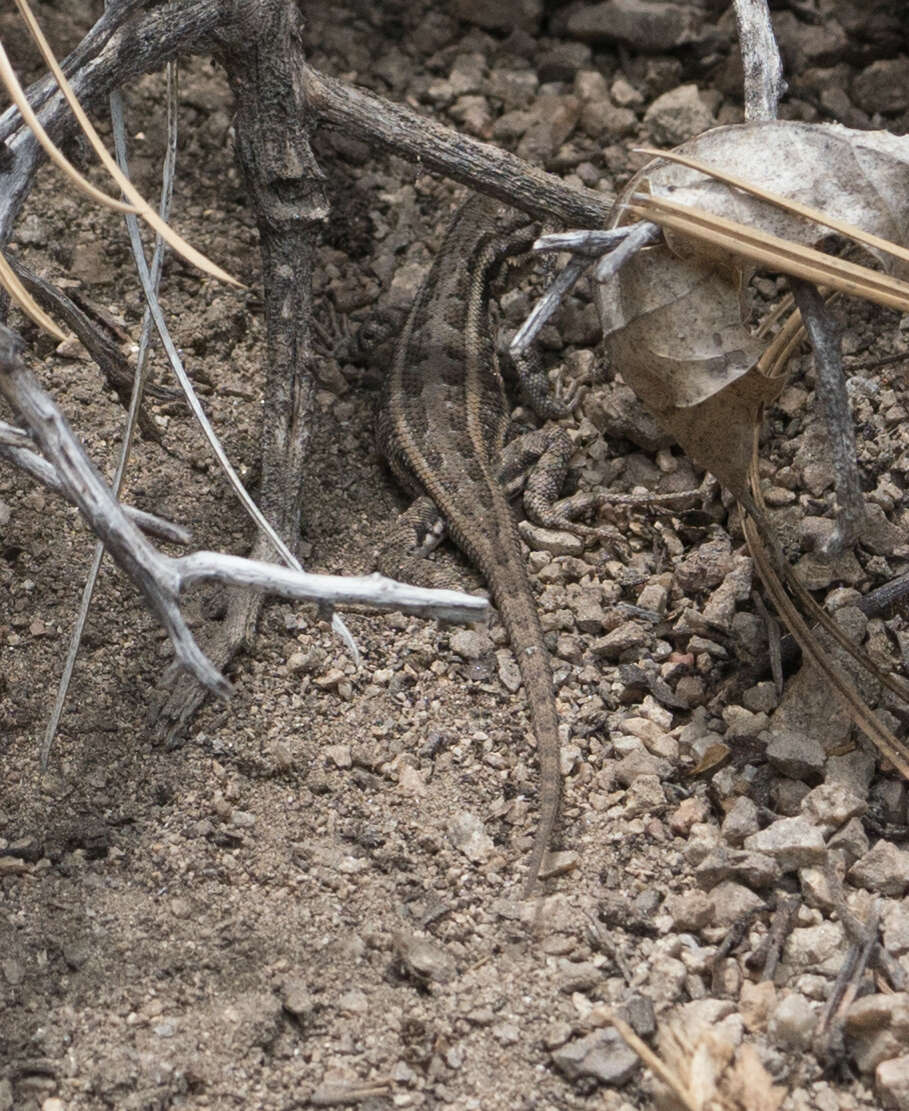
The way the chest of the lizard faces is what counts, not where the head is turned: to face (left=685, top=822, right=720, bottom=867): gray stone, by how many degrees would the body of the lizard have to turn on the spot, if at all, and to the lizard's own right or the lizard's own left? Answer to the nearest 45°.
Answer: approximately 180°

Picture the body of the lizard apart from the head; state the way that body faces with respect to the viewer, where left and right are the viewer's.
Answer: facing away from the viewer

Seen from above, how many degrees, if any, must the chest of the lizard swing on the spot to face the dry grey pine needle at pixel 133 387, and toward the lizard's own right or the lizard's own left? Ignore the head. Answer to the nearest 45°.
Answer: approximately 135° to the lizard's own left

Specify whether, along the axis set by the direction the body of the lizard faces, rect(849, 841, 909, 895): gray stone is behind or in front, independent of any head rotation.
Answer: behind

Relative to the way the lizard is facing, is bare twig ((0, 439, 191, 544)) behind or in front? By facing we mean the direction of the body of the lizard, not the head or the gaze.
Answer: behind
